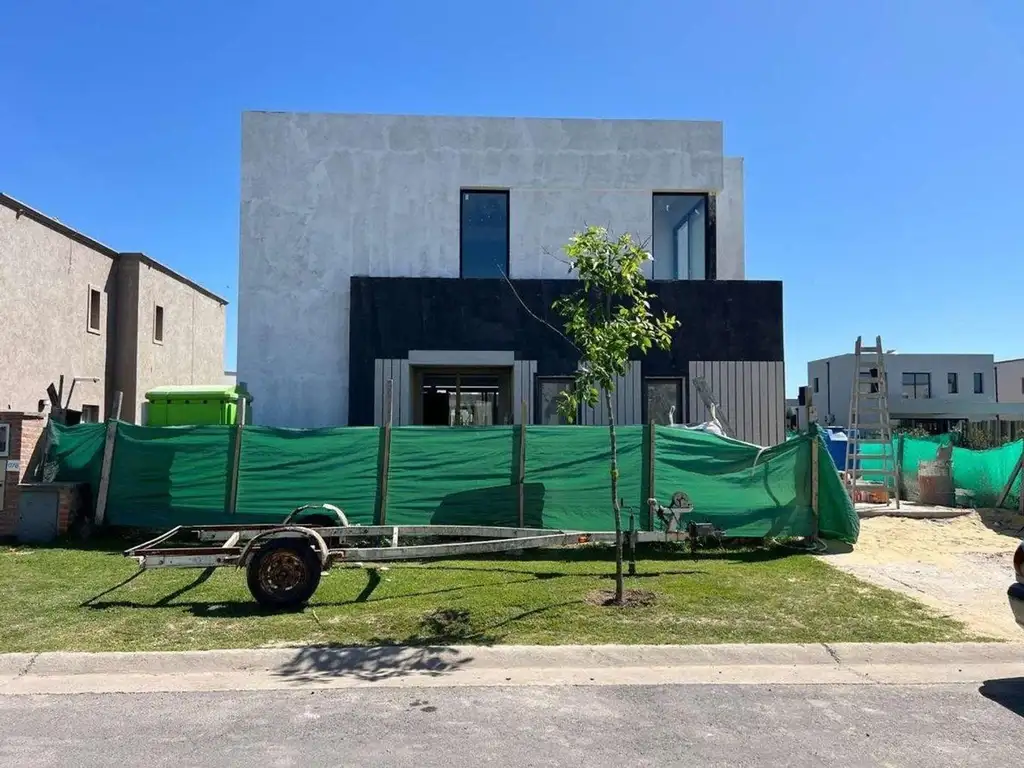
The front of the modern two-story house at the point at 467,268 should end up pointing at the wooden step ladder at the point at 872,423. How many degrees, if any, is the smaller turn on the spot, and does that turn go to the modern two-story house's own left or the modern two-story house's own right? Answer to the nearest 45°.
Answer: approximately 90° to the modern two-story house's own left

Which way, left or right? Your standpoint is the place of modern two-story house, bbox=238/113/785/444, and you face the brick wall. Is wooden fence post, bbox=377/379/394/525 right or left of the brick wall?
left

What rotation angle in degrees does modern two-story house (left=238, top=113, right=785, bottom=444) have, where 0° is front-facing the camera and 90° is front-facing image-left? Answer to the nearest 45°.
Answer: approximately 0°

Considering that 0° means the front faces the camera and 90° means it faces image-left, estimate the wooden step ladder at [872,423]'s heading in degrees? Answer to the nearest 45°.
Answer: approximately 0°

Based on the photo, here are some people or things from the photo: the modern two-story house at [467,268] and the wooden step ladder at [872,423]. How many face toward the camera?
2

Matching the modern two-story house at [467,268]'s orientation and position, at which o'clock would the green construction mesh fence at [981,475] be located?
The green construction mesh fence is roughly at 9 o'clock from the modern two-story house.
